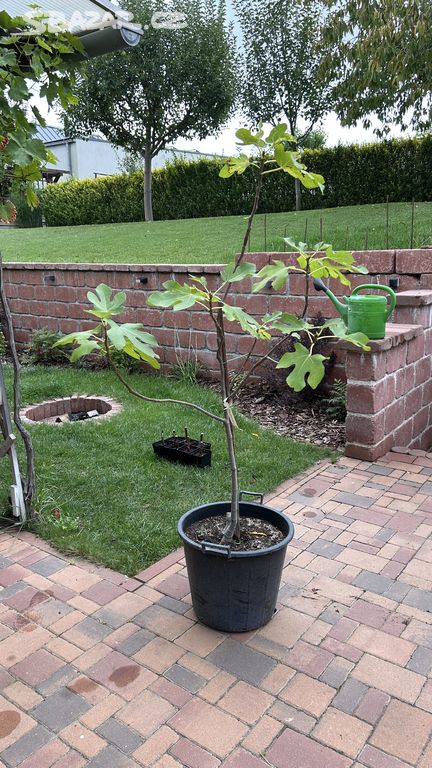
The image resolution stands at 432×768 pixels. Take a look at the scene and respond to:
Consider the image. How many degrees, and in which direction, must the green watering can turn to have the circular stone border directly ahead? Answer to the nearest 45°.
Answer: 0° — it already faces it

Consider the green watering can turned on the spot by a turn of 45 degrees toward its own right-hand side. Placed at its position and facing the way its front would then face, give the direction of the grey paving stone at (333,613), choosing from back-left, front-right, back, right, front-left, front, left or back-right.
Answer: back-left

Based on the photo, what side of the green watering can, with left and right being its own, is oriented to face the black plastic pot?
left

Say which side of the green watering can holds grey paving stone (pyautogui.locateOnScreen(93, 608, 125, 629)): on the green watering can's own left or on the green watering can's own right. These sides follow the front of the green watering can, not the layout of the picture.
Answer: on the green watering can's own left

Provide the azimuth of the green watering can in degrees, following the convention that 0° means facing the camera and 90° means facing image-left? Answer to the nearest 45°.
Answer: approximately 90°

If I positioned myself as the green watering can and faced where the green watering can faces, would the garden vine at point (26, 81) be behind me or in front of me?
in front

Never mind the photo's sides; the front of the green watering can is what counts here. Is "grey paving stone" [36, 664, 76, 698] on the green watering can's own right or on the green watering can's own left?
on the green watering can's own left

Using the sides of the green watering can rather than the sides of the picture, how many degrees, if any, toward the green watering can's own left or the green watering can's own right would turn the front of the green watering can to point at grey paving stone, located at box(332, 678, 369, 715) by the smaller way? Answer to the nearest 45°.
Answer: approximately 90° to the green watering can's own left

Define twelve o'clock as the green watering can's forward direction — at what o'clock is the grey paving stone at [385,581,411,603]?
The grey paving stone is roughly at 9 o'clock from the green watering can.

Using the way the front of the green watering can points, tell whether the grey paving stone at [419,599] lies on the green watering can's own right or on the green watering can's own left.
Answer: on the green watering can's own left

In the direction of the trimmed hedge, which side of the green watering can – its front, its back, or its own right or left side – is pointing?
right

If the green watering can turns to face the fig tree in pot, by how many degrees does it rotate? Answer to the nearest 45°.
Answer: approximately 90° to its left
